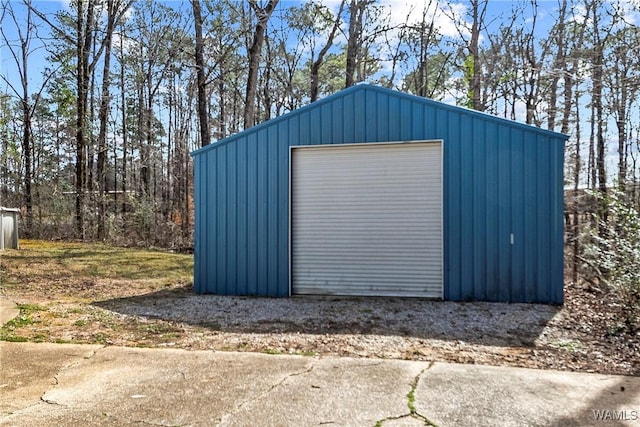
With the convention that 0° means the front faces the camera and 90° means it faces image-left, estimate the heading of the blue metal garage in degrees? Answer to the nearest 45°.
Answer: approximately 0°

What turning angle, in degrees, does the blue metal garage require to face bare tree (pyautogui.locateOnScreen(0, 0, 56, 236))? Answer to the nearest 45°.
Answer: approximately 135° to its right

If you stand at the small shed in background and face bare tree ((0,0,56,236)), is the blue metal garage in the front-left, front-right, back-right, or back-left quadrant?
back-right

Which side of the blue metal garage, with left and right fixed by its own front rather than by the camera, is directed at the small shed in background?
right
